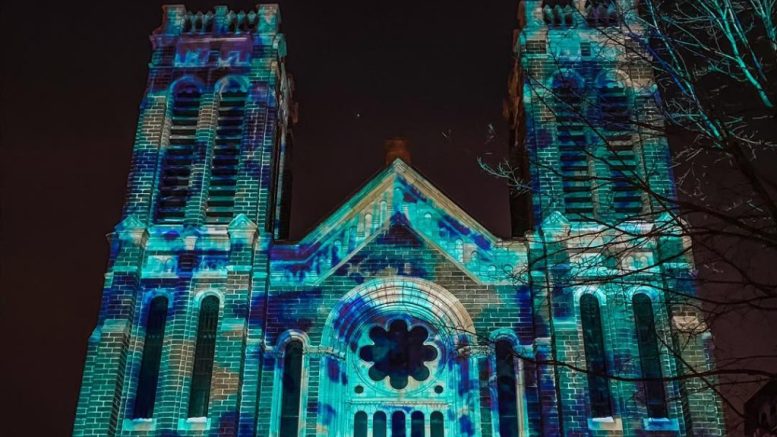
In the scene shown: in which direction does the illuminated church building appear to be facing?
toward the camera
